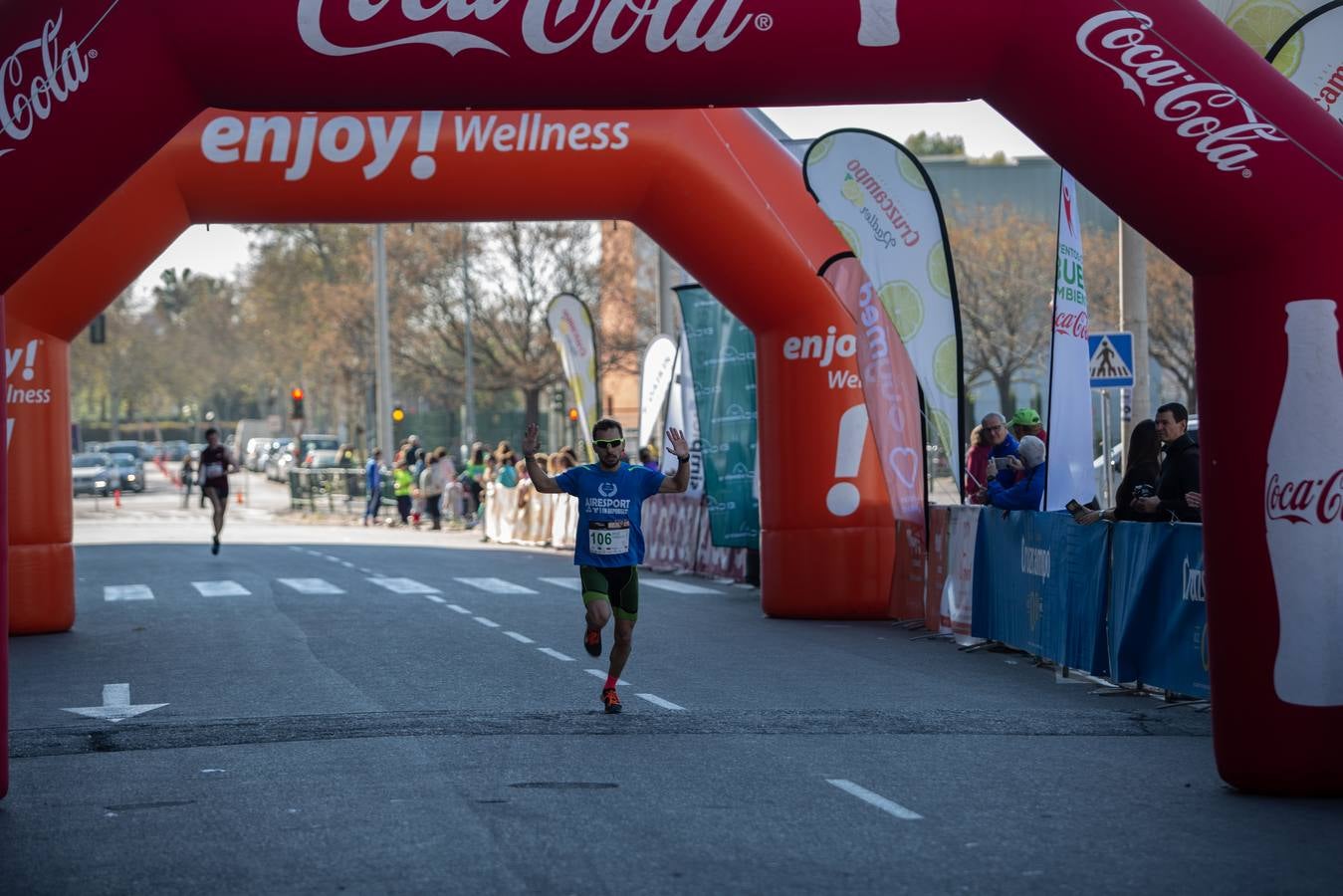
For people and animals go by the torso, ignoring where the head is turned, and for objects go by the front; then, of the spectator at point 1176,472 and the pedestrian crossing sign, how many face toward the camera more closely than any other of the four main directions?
1

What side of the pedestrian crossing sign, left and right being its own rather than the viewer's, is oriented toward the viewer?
front

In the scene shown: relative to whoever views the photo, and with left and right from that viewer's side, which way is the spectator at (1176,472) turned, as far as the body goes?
facing to the left of the viewer

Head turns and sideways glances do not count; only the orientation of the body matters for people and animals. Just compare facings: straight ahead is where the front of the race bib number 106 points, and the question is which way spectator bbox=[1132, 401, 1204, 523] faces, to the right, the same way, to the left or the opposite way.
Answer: to the right

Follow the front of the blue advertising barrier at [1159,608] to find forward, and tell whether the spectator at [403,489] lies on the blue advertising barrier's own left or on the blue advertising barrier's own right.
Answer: on the blue advertising barrier's own right

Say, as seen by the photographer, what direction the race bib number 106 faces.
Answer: facing the viewer

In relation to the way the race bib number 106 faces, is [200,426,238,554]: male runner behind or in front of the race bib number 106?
behind

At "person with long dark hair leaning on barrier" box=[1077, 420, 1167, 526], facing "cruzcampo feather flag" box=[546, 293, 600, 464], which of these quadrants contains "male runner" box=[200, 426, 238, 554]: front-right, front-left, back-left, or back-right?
front-left

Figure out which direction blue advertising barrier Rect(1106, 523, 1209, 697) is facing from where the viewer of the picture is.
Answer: facing the viewer and to the left of the viewer

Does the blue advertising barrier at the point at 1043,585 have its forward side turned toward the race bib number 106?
yes

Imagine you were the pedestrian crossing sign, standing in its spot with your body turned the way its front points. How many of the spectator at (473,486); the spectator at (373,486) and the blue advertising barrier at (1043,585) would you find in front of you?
1

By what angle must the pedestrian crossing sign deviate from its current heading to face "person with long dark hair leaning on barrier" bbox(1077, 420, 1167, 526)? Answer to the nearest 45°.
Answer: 0° — it already faces them
